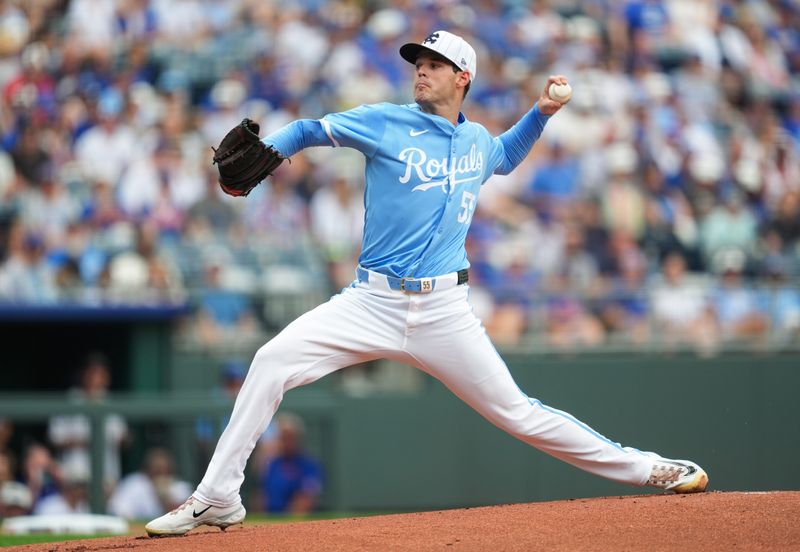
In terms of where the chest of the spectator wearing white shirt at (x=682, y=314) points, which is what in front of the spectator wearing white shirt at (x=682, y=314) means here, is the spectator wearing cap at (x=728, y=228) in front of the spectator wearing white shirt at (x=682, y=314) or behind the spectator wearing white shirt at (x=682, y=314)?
behind

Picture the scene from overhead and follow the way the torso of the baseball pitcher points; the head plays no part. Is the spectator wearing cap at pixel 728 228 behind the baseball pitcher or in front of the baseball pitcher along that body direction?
behind

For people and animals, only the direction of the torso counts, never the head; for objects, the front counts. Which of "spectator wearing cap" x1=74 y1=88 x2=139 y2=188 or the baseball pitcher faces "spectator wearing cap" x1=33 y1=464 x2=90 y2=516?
"spectator wearing cap" x1=74 y1=88 x2=139 y2=188

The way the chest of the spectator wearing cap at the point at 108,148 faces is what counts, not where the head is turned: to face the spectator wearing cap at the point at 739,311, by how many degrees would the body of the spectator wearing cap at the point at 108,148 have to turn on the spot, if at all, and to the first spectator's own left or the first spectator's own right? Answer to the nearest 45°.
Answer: approximately 45° to the first spectator's own left

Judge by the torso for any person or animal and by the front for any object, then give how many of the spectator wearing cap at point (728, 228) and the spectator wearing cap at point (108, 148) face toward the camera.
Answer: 2

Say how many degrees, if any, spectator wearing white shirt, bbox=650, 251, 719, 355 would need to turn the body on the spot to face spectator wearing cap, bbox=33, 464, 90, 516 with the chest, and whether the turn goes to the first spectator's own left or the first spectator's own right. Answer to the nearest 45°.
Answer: approximately 90° to the first spectator's own right

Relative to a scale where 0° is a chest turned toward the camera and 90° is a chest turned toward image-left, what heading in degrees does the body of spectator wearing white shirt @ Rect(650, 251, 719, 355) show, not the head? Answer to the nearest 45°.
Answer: approximately 0°
